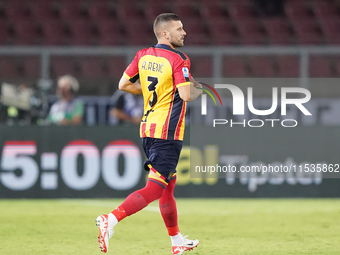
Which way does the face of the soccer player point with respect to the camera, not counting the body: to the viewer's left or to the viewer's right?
to the viewer's right

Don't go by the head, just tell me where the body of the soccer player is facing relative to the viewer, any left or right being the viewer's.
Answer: facing away from the viewer and to the right of the viewer
